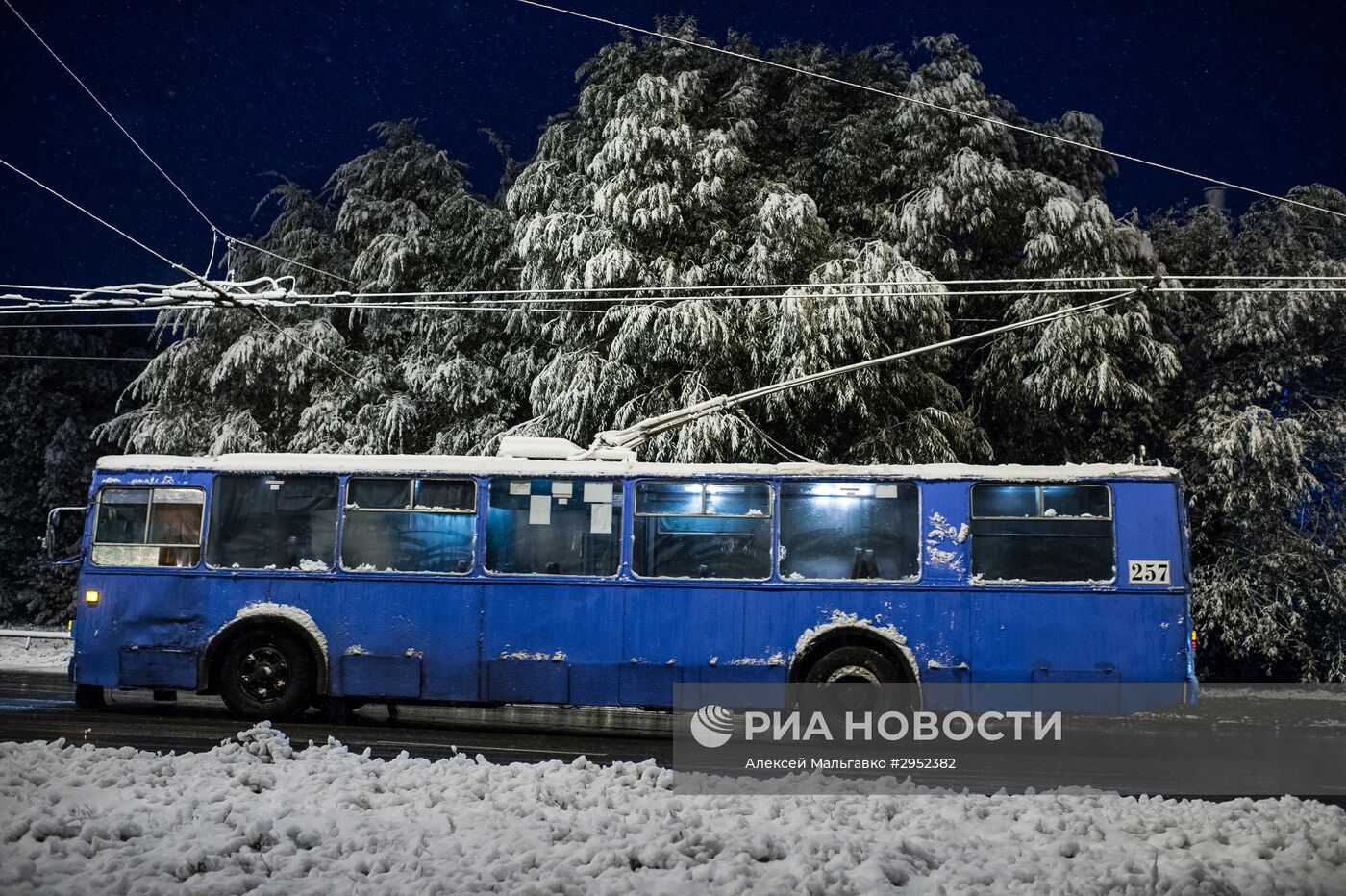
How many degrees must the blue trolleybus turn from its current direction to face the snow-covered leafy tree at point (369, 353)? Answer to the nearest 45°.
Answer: approximately 45° to its right

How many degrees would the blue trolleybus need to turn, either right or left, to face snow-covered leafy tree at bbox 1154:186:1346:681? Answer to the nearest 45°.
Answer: approximately 135° to its right

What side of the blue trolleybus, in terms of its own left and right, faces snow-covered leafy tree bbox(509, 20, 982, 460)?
right

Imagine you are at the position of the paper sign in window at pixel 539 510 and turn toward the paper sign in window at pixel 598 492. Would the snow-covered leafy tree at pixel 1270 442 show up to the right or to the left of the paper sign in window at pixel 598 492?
left

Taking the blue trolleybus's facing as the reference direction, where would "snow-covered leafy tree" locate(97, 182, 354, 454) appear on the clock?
The snow-covered leafy tree is roughly at 2 o'clock from the blue trolleybus.

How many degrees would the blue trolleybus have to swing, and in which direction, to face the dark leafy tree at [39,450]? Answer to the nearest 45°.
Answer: approximately 45° to its right

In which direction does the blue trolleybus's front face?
to the viewer's left
